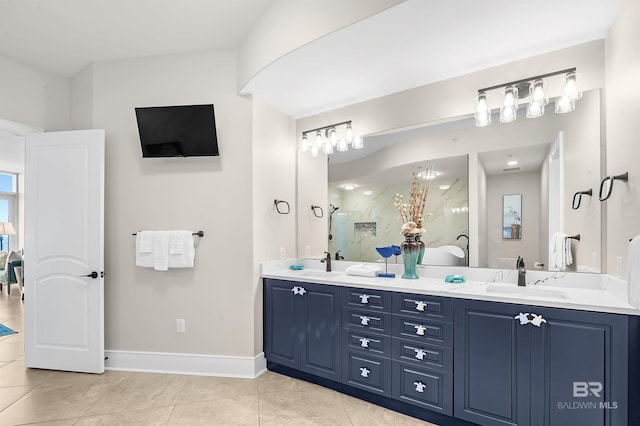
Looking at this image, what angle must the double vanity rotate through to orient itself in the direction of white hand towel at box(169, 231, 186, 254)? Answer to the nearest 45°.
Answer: approximately 45° to its right

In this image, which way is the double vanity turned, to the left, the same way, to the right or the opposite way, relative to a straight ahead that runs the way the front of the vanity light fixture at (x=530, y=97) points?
the same way

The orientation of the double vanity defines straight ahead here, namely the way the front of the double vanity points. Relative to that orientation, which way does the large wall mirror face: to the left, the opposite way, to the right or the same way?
the same way

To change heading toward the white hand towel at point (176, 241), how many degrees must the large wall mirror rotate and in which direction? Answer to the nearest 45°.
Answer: approximately 45° to its right

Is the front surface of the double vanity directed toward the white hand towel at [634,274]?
no

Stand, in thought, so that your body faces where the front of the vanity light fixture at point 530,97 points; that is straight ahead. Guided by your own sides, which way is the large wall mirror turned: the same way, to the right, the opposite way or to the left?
the same way

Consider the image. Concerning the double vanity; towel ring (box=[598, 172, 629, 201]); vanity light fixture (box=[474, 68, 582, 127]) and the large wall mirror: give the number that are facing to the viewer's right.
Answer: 0

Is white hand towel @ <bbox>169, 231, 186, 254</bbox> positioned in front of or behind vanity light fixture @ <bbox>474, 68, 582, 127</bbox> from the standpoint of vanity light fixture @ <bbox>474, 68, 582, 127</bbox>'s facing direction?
in front

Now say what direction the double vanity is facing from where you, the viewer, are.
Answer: facing the viewer and to the left of the viewer

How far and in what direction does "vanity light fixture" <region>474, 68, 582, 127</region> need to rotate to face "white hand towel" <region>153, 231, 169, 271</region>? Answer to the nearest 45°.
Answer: approximately 45° to its right

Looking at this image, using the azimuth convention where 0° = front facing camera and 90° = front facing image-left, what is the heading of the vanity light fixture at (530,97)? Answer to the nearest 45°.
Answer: approximately 45°

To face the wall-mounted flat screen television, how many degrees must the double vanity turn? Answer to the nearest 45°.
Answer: approximately 45° to its right

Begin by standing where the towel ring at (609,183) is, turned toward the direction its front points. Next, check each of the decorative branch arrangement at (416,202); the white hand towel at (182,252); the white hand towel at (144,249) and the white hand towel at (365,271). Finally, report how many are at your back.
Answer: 0

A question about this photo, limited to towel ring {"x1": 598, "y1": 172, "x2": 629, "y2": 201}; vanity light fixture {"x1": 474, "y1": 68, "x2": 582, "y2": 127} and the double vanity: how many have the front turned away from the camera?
0
